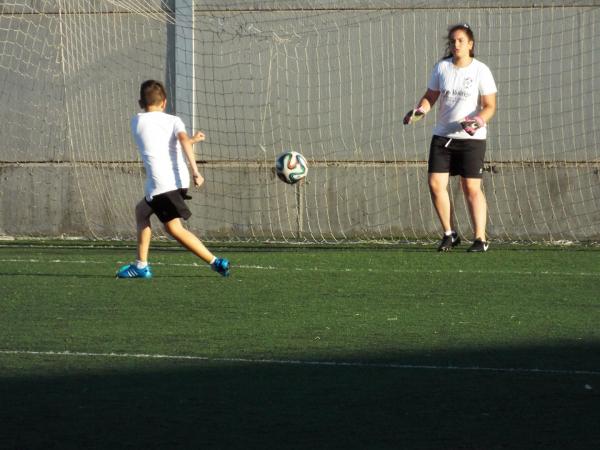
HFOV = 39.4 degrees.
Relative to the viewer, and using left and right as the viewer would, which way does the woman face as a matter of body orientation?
facing the viewer and to the left of the viewer

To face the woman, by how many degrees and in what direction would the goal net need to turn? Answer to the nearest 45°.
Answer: approximately 45° to its left

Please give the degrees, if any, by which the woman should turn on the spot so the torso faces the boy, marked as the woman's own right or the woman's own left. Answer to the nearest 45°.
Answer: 0° — they already face them

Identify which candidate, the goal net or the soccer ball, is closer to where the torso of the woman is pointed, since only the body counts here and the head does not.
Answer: the soccer ball

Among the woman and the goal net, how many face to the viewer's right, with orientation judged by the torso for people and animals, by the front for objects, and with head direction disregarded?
0

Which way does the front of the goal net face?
toward the camera

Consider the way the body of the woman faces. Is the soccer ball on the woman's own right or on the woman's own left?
on the woman's own right

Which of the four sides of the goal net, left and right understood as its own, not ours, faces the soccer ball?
front

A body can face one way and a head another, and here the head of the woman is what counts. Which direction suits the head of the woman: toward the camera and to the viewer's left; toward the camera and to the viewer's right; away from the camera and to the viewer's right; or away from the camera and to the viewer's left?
toward the camera and to the viewer's left
